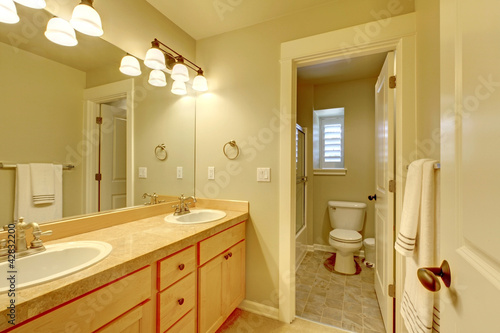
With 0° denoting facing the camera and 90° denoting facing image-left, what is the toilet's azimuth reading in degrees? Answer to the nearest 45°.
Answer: approximately 0°

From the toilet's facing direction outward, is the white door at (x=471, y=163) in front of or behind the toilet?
in front

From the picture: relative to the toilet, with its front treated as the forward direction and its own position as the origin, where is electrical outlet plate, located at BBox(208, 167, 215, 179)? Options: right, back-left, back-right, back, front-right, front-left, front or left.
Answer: front-right

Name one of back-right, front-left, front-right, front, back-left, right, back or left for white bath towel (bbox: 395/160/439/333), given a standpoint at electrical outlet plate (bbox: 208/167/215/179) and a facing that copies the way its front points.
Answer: front-left

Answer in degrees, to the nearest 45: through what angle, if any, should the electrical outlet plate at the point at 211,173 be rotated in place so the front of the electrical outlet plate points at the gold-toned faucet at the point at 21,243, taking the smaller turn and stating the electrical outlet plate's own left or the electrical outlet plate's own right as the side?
approximately 45° to the electrical outlet plate's own right

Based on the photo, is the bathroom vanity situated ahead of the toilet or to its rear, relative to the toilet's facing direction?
ahead

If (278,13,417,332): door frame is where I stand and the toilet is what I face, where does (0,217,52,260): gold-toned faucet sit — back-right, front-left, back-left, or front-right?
back-left

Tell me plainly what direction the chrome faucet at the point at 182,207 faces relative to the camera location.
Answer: facing the viewer and to the right of the viewer

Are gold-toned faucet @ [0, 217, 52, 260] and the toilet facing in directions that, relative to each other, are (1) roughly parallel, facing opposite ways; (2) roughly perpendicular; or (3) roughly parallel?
roughly perpendicular

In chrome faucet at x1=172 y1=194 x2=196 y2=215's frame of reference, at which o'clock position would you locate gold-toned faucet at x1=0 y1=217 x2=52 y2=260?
gold-toned faucet at x1=0 y1=217 x2=52 y2=260 is roughly at 3 o'clock from chrome faucet at x1=172 y1=194 x2=196 y2=215.

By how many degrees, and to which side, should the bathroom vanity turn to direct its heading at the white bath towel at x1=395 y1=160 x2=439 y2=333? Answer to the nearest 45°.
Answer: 0° — it already faces it

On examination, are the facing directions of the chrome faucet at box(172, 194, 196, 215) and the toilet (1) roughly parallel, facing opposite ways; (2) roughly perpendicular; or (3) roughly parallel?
roughly perpendicular

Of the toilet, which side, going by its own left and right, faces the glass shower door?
right

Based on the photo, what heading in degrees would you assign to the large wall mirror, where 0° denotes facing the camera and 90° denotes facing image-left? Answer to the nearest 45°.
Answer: approximately 315°

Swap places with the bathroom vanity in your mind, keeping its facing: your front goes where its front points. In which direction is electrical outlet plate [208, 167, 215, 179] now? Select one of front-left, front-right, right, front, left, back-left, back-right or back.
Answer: left

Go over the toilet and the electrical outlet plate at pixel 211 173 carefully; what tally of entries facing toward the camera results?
2
